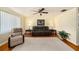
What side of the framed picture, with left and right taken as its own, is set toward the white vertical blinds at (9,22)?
right

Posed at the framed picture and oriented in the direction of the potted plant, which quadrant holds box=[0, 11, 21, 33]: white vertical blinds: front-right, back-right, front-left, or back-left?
back-right

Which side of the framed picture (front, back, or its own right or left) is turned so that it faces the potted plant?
left

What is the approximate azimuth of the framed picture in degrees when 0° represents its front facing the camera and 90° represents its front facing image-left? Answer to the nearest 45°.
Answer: approximately 0°
